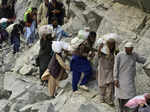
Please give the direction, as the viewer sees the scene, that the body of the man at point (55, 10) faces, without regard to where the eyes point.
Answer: toward the camera

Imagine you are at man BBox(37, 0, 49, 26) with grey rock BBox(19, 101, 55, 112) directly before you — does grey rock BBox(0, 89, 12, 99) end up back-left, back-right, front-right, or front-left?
front-right

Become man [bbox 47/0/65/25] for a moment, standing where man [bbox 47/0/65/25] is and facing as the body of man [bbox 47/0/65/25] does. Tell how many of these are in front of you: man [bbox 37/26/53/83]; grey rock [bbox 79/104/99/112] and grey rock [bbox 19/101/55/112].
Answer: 3

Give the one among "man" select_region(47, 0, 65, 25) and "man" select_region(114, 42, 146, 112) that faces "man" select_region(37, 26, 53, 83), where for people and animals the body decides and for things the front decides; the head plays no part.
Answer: "man" select_region(47, 0, 65, 25)
